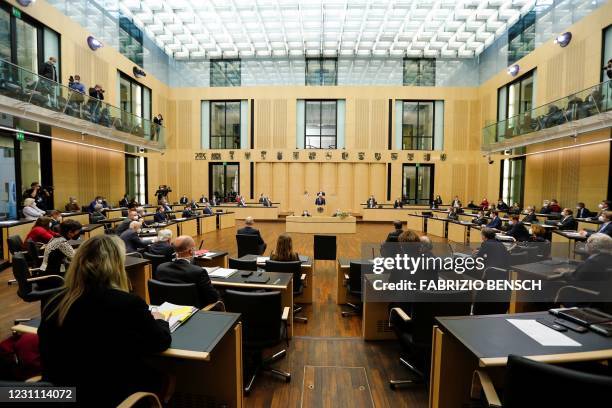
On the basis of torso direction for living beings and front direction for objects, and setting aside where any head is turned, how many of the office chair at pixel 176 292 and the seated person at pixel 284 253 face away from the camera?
2

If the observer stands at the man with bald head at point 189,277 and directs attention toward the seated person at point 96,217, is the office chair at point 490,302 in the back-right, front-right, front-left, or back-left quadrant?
back-right

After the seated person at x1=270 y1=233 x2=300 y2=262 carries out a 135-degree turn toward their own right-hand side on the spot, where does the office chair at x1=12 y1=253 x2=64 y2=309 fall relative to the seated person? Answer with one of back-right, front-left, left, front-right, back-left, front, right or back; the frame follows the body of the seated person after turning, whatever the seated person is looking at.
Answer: back-right

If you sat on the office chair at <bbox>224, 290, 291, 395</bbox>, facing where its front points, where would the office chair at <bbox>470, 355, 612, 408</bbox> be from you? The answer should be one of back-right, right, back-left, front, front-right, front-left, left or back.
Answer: back-right

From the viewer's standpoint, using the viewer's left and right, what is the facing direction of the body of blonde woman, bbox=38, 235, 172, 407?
facing away from the viewer and to the right of the viewer

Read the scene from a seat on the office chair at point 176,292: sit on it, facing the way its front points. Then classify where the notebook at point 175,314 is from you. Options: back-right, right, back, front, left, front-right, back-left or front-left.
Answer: back

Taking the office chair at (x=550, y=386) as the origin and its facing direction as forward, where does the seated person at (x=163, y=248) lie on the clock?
The seated person is roughly at 11 o'clock from the office chair.

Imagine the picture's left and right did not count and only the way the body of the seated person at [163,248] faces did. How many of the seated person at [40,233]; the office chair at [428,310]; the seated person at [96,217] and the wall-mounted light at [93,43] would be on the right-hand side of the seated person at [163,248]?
1

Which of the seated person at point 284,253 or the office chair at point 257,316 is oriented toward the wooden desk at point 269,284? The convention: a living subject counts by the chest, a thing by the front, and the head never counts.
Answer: the office chair

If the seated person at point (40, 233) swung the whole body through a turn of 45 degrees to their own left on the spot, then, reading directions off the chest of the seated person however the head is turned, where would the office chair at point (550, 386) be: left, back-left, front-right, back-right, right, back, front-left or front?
back

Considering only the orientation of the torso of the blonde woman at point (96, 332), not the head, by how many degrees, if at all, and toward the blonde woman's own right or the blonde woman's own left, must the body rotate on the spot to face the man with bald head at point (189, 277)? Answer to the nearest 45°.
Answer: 0° — they already face them

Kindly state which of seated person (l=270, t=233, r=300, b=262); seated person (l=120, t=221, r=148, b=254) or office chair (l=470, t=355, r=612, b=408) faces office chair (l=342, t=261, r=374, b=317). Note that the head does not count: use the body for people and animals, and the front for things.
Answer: office chair (l=470, t=355, r=612, b=408)

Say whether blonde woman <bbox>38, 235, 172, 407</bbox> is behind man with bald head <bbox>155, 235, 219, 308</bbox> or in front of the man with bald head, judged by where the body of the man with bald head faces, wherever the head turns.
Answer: behind

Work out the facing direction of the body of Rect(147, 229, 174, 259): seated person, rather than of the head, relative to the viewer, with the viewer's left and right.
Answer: facing away from the viewer and to the right of the viewer

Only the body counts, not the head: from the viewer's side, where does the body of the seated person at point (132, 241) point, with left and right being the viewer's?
facing away from the viewer and to the right of the viewer

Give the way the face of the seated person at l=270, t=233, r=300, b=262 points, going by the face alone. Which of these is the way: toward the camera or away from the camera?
away from the camera

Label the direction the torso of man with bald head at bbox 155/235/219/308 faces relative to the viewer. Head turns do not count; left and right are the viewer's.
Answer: facing away from the viewer and to the right of the viewer

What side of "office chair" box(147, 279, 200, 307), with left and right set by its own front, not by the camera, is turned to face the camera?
back

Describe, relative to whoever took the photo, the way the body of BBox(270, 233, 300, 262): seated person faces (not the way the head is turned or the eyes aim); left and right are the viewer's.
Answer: facing away from the viewer
